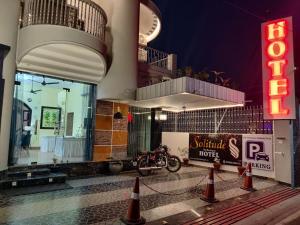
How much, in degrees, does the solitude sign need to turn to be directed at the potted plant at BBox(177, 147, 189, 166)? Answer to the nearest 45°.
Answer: approximately 135° to its right

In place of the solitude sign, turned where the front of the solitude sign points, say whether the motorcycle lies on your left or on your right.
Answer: on your right

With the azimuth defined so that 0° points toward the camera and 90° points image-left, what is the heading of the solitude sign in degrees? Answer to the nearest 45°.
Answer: approximately 0°
